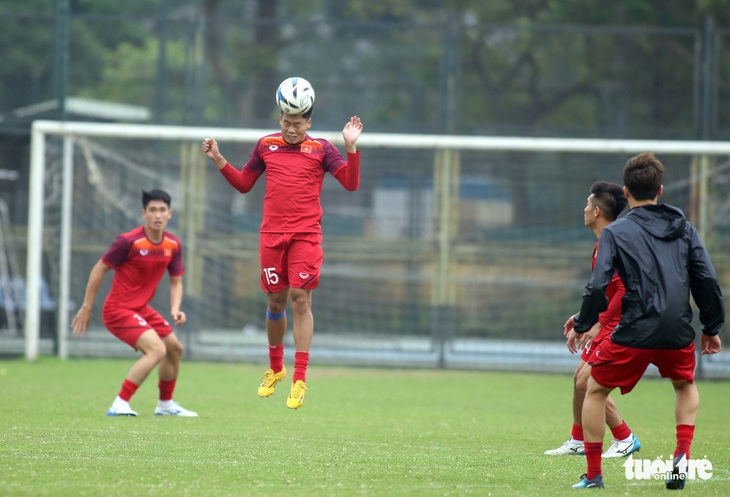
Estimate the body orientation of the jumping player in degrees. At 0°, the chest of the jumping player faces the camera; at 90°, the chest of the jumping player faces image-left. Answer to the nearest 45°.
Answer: approximately 0°

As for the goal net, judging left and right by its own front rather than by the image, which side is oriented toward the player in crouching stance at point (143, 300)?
front

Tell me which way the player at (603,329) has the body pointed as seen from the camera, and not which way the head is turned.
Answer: to the viewer's left

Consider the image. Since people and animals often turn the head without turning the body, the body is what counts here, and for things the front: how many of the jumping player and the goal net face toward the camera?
2

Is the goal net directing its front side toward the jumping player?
yes

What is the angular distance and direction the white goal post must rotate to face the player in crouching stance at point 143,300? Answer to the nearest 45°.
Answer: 0° — it already faces them

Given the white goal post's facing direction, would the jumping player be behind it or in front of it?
in front

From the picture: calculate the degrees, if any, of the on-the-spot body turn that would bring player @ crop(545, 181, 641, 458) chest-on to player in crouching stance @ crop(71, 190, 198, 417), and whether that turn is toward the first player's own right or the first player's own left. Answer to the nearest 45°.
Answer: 0° — they already face them

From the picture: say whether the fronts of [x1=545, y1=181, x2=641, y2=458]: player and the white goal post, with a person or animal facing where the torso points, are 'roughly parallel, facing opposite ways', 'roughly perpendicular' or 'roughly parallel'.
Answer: roughly perpendicular

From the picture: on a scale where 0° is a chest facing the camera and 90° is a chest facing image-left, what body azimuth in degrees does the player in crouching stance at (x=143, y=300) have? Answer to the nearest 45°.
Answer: approximately 315°
